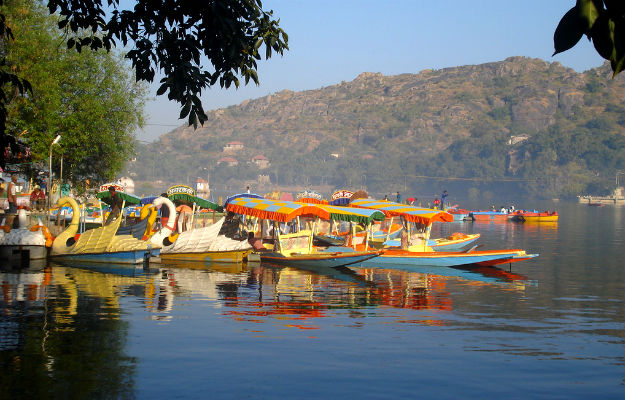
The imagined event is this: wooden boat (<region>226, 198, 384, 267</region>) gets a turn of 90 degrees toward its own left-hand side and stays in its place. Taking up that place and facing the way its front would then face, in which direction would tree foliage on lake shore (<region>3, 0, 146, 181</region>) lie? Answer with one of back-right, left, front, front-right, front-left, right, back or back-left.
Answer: front-left

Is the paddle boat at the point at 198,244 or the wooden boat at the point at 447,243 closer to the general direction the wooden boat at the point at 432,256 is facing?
the wooden boat

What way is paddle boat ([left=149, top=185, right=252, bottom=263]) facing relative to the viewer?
to the viewer's left

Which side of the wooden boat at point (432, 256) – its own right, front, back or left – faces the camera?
right

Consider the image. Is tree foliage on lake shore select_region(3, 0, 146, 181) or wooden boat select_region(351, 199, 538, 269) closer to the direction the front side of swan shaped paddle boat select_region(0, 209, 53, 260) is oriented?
the tree foliage on lake shore

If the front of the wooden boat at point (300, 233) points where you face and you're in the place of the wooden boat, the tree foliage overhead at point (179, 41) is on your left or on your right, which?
on your right

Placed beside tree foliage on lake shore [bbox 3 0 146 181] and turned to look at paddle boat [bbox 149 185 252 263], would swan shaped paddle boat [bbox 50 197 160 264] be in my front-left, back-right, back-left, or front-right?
front-right

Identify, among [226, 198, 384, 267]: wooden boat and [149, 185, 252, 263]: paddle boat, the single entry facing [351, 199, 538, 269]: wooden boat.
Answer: [226, 198, 384, 267]: wooden boat

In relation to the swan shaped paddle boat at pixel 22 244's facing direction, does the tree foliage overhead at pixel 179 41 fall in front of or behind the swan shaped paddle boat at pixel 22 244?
behind

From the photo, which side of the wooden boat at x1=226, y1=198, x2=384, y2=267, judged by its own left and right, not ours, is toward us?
right

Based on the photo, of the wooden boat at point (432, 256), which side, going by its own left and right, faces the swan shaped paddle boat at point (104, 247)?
back
